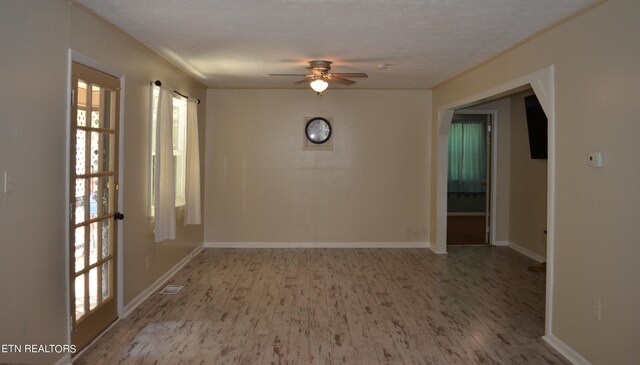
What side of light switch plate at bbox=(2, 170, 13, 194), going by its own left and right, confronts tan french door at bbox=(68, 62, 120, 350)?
left

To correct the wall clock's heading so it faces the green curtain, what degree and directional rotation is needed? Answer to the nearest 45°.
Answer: approximately 135° to its left

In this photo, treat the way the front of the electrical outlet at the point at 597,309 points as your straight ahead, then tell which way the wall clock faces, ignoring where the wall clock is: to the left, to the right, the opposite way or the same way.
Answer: to the left

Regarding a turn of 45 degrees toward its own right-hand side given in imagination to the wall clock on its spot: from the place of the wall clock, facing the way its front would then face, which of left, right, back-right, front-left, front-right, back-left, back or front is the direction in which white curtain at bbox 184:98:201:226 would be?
front

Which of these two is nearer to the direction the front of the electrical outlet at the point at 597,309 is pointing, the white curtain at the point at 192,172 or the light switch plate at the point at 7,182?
the light switch plate

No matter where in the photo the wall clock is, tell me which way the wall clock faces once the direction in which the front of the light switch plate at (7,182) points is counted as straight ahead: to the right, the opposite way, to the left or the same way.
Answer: to the right

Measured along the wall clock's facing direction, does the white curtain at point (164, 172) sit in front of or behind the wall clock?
in front

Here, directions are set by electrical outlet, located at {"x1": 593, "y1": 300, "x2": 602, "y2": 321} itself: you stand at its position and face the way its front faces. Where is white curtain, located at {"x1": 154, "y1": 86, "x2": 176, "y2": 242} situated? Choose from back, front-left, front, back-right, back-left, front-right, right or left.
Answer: front-right

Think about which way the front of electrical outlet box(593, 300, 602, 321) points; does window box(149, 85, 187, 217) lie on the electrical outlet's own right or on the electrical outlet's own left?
on the electrical outlet's own right

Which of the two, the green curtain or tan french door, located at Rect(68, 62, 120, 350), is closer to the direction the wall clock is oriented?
the tan french door

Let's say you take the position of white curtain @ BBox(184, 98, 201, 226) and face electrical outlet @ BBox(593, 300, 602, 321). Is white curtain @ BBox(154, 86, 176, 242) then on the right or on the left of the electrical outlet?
right

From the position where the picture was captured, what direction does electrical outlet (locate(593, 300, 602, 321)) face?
facing the viewer and to the left of the viewer

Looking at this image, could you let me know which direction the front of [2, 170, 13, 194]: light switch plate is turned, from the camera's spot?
facing the viewer and to the right of the viewer

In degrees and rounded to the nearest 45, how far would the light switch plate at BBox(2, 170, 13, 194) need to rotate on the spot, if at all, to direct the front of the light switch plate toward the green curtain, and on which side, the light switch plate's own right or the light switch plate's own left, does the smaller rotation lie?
approximately 90° to the light switch plate's own left

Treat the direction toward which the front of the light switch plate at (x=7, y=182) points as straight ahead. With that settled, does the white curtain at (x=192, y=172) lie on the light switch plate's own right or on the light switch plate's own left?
on the light switch plate's own left

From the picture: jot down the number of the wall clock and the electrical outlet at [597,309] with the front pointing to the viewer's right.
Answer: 0

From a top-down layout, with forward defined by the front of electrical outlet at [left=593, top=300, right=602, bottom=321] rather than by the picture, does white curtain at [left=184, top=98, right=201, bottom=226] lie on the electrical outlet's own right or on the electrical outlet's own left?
on the electrical outlet's own right

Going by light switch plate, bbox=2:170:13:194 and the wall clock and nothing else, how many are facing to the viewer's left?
0

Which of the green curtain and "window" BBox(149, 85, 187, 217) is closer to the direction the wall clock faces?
the window

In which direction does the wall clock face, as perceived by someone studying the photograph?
facing the viewer

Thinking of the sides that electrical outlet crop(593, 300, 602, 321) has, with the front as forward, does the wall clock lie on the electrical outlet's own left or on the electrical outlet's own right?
on the electrical outlet's own right
